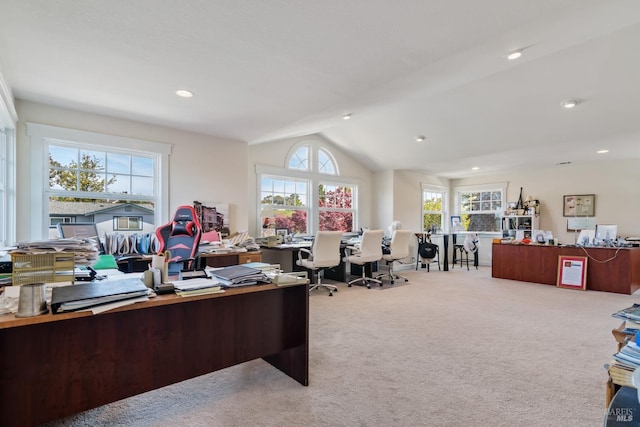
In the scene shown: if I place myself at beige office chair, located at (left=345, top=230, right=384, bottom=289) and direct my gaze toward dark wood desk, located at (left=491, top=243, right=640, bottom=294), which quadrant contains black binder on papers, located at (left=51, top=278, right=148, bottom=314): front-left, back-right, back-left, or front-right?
back-right

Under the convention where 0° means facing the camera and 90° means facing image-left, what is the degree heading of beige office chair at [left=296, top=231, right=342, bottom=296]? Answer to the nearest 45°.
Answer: approximately 135°

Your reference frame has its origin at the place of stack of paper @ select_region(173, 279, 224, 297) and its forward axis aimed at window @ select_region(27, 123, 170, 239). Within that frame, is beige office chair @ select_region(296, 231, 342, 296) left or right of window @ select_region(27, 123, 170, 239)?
right

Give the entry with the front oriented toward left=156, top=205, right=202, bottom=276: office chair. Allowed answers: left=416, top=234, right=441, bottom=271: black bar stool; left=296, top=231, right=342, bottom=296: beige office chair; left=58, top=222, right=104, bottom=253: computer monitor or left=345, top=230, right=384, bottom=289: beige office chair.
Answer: the computer monitor

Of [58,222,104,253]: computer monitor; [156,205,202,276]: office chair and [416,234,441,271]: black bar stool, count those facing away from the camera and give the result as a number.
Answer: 1

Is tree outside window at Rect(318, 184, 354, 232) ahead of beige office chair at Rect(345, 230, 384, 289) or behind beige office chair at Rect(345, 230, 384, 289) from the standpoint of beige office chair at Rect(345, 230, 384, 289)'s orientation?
ahead

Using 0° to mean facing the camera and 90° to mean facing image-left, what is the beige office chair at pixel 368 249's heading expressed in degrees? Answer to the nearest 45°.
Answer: approximately 135°

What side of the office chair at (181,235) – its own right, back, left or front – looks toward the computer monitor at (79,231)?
right

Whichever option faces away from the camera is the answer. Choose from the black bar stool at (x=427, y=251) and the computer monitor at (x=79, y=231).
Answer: the black bar stool

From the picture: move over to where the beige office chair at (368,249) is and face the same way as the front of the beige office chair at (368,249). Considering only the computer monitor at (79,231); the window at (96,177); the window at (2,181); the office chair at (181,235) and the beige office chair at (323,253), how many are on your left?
5

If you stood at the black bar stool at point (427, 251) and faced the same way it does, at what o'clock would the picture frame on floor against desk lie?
The picture frame on floor against desk is roughly at 4 o'clock from the black bar stool.

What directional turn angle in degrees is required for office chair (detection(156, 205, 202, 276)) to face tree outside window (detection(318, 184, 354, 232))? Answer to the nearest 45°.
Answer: approximately 180°

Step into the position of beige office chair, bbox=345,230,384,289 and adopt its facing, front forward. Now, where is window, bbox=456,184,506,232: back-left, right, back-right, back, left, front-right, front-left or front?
right

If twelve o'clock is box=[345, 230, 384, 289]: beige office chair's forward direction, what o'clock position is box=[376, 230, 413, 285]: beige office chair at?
box=[376, 230, 413, 285]: beige office chair is roughly at 3 o'clock from box=[345, 230, 384, 289]: beige office chair.

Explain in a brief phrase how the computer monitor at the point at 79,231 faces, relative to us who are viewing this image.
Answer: facing the viewer and to the right of the viewer

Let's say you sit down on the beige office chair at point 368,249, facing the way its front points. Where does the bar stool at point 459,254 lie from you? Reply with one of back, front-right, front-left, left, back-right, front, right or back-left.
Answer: right
